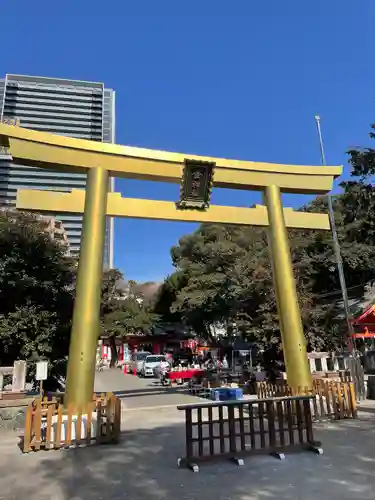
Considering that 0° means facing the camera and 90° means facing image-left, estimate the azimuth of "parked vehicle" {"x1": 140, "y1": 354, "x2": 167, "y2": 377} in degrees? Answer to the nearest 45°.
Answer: approximately 45°

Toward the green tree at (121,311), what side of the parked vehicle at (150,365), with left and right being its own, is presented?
right

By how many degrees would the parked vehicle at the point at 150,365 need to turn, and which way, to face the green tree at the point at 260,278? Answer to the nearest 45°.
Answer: approximately 90° to its left

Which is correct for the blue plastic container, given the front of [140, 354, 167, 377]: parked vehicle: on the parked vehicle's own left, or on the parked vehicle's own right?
on the parked vehicle's own left

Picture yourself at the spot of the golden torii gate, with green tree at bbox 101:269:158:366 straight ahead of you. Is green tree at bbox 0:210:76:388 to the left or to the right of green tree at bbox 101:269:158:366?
left
